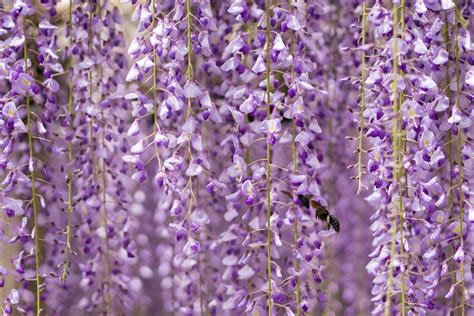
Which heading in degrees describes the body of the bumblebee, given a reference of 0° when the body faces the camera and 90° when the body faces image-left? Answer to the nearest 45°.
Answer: approximately 90°
